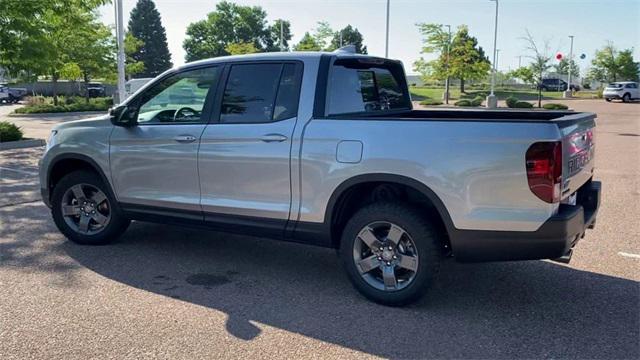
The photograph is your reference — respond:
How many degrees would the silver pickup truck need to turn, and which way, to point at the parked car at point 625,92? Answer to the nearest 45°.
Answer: approximately 90° to its right

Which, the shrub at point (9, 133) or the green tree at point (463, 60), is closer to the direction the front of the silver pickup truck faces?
the shrub

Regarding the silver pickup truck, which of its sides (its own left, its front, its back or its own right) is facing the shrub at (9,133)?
front

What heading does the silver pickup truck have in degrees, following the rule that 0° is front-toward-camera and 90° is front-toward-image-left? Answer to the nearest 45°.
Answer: approximately 135°

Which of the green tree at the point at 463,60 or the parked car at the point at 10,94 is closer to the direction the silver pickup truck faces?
the parked car

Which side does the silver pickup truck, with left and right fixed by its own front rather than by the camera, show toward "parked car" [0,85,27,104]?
front

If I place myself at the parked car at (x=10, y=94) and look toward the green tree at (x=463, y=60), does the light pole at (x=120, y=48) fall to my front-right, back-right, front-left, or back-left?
front-right

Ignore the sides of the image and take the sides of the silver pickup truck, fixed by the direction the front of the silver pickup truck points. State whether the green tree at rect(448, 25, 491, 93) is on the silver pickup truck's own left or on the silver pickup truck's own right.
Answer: on the silver pickup truck's own right
